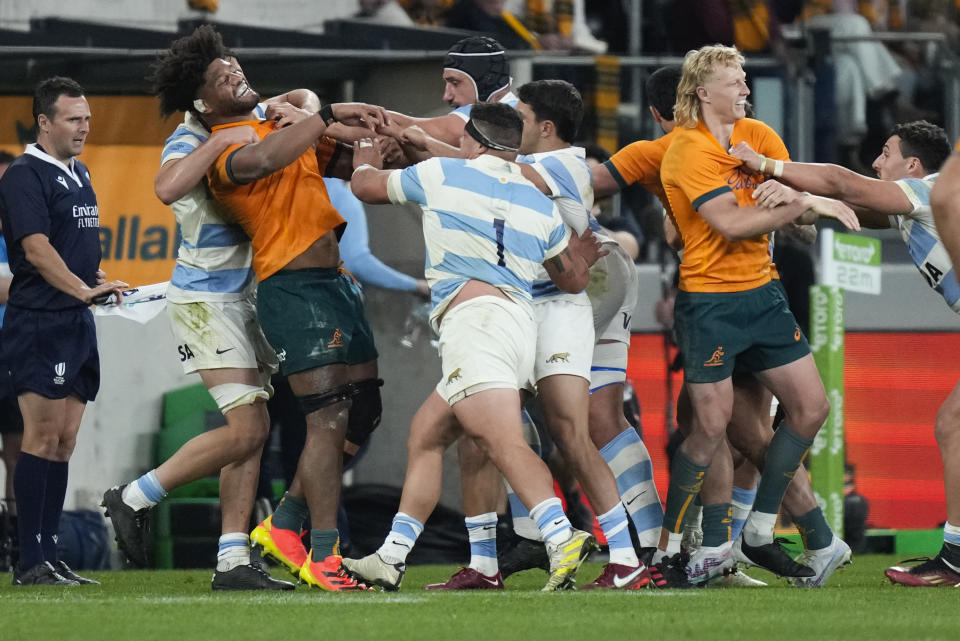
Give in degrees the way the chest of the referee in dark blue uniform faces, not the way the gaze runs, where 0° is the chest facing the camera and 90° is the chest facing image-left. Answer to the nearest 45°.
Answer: approximately 315°
